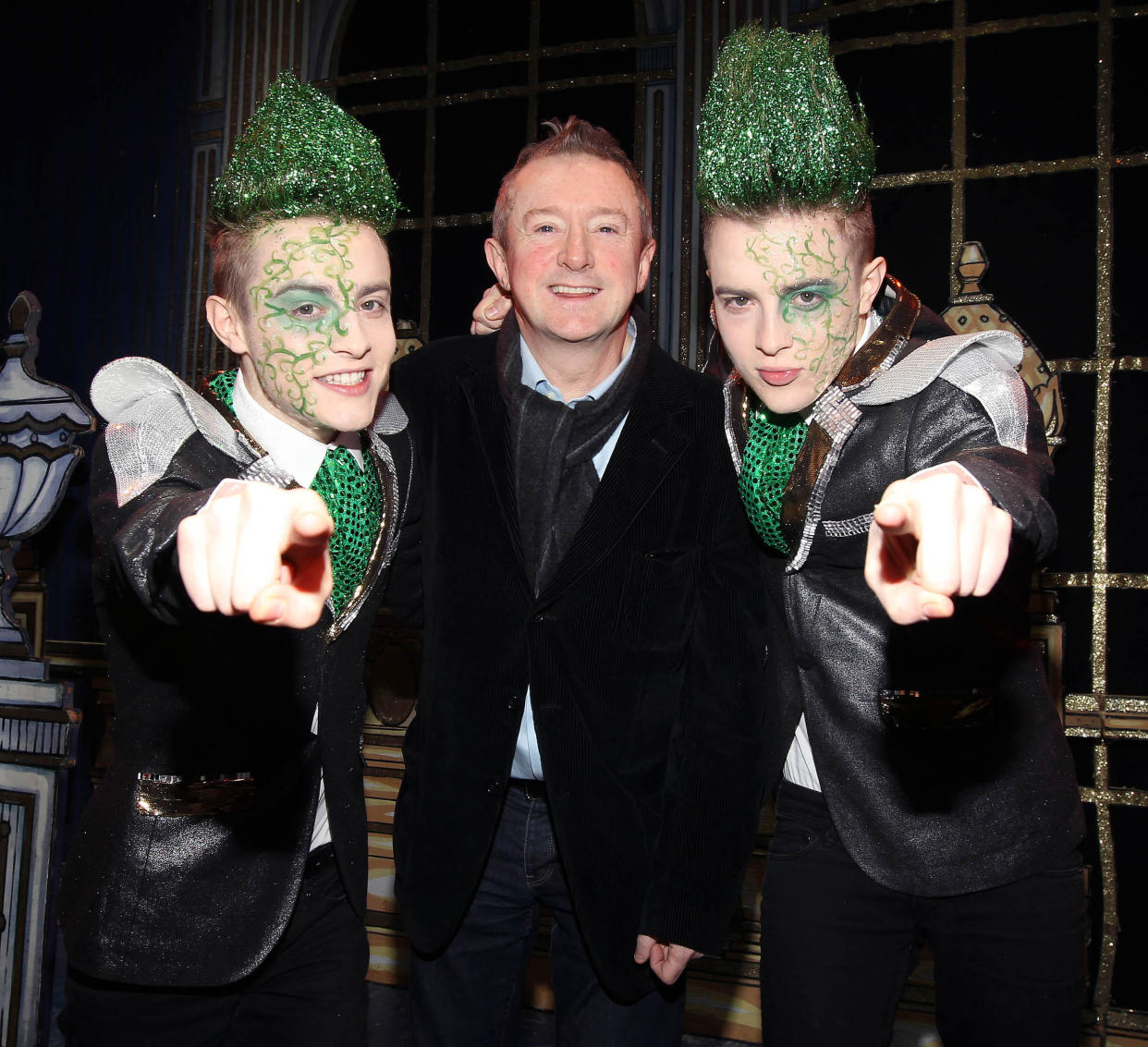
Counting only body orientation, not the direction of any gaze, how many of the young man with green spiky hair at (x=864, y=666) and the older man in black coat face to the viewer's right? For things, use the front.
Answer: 0

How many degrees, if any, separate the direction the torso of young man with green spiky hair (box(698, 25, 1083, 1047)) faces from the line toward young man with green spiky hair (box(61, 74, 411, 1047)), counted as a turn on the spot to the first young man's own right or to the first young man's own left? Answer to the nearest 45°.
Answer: approximately 45° to the first young man's own right

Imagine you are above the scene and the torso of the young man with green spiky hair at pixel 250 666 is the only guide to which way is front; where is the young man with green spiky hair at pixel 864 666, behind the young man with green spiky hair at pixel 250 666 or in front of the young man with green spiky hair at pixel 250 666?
in front

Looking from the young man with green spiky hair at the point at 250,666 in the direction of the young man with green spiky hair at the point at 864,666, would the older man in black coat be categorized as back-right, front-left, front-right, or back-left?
front-left

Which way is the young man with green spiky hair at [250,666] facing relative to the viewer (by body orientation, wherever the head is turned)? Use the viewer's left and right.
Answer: facing the viewer and to the right of the viewer

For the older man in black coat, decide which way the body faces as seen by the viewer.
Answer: toward the camera
